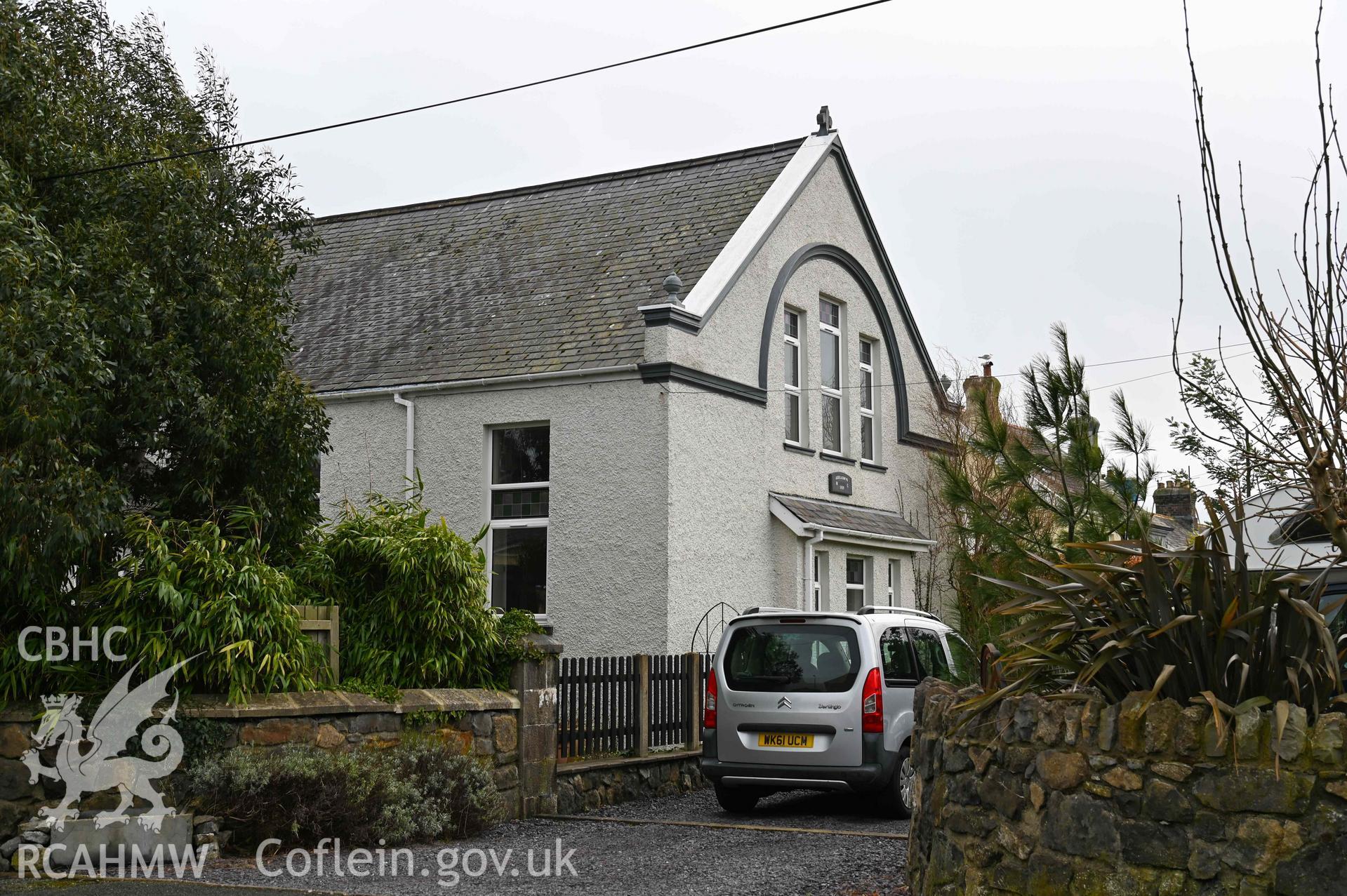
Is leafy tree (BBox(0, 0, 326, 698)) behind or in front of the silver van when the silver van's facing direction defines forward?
behind

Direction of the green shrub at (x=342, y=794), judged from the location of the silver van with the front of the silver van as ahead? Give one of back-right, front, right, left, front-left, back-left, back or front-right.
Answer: back

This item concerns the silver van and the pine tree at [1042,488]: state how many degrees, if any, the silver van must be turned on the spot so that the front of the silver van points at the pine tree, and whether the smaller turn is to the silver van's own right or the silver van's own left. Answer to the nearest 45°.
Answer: approximately 90° to the silver van's own right

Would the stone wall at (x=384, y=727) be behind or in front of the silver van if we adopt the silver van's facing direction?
behind

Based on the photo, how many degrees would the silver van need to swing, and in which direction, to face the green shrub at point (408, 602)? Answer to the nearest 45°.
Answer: approximately 135° to its left

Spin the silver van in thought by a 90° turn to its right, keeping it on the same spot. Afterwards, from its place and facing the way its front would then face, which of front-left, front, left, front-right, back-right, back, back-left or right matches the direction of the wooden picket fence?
back

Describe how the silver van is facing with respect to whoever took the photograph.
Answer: facing away from the viewer and to the right of the viewer

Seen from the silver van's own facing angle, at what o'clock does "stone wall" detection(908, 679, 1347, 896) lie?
The stone wall is roughly at 4 o'clock from the silver van.
